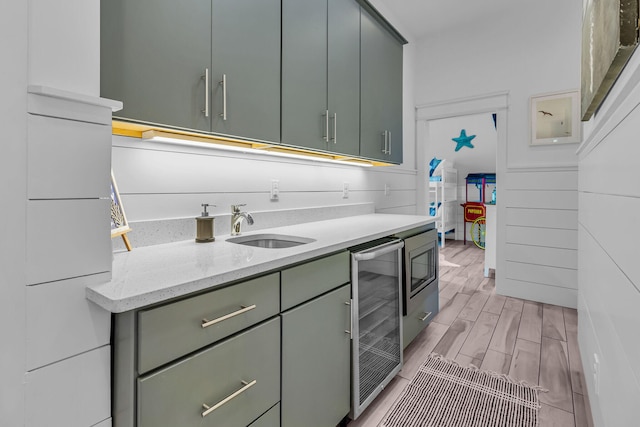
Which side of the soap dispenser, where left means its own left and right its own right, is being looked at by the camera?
right

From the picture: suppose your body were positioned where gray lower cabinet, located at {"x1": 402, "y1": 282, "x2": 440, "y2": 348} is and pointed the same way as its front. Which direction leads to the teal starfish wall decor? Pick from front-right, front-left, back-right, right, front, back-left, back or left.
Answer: back-left

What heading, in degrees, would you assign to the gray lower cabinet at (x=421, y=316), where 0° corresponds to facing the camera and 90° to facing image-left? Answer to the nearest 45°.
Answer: approximately 315°

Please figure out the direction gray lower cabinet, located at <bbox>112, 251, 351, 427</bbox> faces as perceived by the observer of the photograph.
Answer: facing the viewer and to the right of the viewer

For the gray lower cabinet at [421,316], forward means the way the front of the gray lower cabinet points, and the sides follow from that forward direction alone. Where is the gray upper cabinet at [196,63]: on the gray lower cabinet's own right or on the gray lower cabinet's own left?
on the gray lower cabinet's own right

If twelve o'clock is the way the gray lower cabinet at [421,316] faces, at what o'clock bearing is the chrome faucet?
The chrome faucet is roughly at 3 o'clock from the gray lower cabinet.

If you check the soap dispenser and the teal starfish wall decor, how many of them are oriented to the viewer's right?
1

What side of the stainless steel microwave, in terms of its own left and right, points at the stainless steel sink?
right
